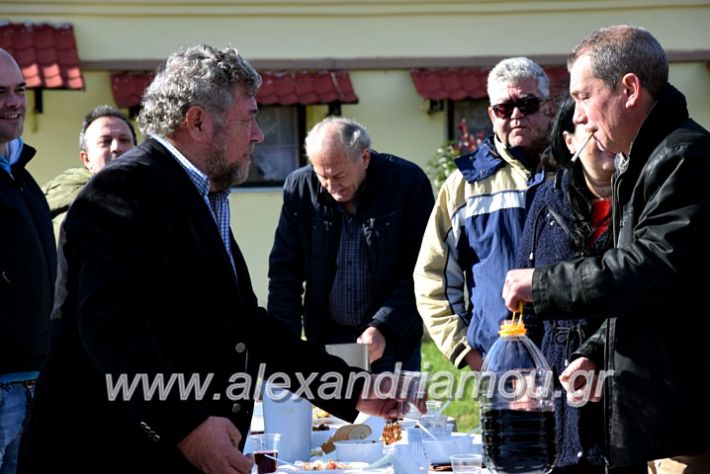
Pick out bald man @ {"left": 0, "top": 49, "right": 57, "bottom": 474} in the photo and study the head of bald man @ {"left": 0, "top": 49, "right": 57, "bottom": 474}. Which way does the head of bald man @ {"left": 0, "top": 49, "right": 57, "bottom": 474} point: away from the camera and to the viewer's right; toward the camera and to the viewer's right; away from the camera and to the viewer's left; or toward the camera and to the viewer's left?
toward the camera and to the viewer's right

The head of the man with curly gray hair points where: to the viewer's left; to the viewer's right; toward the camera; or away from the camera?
to the viewer's right

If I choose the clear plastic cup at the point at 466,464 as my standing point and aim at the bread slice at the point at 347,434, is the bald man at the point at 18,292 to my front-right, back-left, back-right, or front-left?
front-left

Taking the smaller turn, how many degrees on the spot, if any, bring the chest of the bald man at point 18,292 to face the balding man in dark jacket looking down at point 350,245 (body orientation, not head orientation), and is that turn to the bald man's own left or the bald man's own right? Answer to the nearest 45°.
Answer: approximately 90° to the bald man's own left

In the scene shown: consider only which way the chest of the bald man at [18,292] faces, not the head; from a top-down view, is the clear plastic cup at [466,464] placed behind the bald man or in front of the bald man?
in front

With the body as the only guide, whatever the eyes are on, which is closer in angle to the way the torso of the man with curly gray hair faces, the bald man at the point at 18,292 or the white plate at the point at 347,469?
the white plate

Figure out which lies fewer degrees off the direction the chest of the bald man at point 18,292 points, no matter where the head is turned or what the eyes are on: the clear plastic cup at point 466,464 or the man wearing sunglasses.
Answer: the clear plastic cup

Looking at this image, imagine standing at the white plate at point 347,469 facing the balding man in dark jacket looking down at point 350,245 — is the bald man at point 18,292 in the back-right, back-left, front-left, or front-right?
front-left

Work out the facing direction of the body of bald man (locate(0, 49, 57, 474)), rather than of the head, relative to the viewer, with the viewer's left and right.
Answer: facing the viewer and to the right of the viewer

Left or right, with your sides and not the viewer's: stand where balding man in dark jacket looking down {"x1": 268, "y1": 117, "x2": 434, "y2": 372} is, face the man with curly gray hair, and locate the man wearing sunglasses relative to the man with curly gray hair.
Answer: left

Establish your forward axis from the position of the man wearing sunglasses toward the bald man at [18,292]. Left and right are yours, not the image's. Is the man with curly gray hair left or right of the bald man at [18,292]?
left

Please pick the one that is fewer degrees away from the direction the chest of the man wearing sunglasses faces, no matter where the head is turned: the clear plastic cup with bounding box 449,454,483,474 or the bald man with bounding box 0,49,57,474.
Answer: the clear plastic cup

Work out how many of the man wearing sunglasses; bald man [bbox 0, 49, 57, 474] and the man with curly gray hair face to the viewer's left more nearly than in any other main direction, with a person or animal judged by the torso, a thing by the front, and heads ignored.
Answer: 0

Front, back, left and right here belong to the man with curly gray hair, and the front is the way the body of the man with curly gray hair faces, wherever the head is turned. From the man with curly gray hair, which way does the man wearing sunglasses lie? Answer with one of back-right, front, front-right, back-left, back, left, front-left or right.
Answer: front-left

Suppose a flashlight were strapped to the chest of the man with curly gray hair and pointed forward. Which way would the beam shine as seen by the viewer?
to the viewer's right
